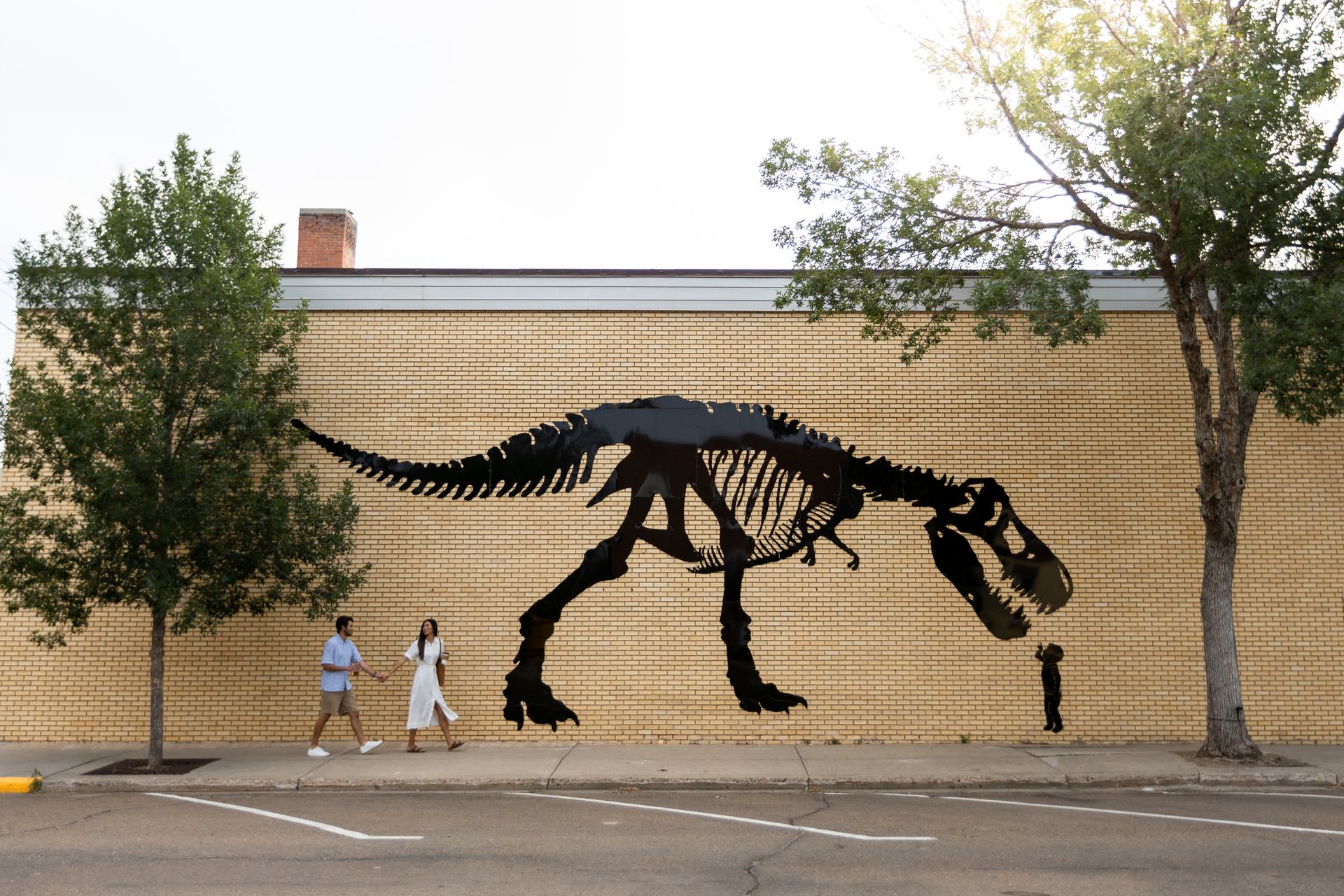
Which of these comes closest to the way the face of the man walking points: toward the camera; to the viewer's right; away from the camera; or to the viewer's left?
to the viewer's right

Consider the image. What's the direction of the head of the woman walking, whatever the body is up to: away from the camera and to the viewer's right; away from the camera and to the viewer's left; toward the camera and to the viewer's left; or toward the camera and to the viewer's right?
toward the camera and to the viewer's left

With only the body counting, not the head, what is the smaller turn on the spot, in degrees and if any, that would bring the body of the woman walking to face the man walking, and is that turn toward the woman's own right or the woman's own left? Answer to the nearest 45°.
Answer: approximately 135° to the woman's own right

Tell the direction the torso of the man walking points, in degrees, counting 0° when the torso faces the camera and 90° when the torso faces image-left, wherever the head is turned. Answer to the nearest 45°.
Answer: approximately 270°

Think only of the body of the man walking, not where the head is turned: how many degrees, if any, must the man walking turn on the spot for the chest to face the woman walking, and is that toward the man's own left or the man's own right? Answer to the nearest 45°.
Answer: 0° — they already face them

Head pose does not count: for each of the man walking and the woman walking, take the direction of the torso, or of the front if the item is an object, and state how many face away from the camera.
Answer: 0
